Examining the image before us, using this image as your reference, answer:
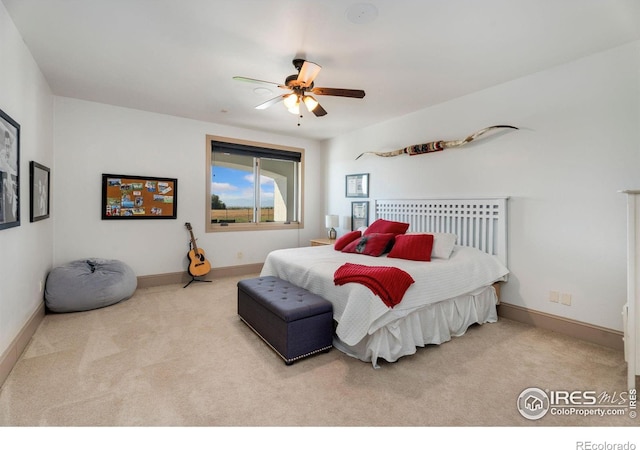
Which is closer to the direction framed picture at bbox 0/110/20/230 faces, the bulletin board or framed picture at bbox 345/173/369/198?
the framed picture

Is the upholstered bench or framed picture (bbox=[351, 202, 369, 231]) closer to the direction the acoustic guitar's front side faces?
the upholstered bench

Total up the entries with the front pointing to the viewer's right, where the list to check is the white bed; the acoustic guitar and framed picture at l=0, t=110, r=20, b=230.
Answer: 1

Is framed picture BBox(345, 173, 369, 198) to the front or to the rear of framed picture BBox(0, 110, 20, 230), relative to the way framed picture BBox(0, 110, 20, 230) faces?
to the front

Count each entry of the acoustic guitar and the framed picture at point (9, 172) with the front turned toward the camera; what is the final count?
1

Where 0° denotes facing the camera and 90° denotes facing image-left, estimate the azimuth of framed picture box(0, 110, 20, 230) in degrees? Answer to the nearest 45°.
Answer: approximately 270°

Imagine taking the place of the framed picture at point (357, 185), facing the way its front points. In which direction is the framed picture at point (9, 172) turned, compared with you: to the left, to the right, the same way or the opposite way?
the opposite way

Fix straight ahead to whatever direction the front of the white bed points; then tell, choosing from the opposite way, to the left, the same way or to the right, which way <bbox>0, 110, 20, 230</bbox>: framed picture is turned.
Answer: the opposite way

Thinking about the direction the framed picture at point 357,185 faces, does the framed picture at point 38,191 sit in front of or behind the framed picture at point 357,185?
in front

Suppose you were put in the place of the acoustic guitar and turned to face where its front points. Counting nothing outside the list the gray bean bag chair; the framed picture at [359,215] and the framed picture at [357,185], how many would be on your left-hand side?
2
